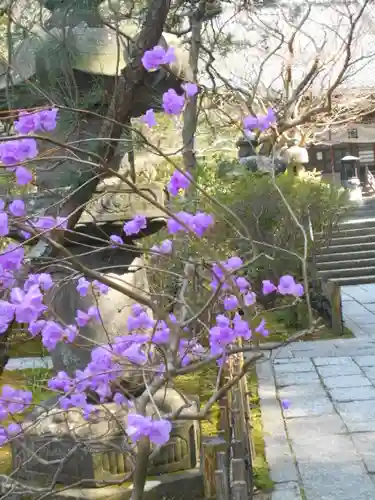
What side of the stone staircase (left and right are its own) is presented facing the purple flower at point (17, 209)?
front

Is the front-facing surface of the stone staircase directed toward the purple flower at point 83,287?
yes

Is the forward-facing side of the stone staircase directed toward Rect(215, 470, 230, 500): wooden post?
yes

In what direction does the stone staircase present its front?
toward the camera

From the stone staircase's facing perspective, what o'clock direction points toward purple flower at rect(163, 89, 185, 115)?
The purple flower is roughly at 12 o'clock from the stone staircase.

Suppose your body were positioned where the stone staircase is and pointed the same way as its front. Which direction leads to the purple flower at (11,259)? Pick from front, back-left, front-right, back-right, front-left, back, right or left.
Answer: front

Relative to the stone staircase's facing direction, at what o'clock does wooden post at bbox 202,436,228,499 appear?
The wooden post is roughly at 12 o'clock from the stone staircase.

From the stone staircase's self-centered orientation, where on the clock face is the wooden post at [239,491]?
The wooden post is roughly at 12 o'clock from the stone staircase.

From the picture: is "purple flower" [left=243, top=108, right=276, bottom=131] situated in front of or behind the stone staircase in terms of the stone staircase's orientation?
in front

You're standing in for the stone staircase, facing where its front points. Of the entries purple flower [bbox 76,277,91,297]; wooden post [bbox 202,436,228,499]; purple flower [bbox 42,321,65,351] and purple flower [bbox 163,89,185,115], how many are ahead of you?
4

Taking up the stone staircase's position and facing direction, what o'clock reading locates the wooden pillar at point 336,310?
The wooden pillar is roughly at 12 o'clock from the stone staircase.

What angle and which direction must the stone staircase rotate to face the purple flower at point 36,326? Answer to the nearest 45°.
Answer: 0° — it already faces it

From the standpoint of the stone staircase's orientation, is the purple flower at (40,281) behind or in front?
in front
